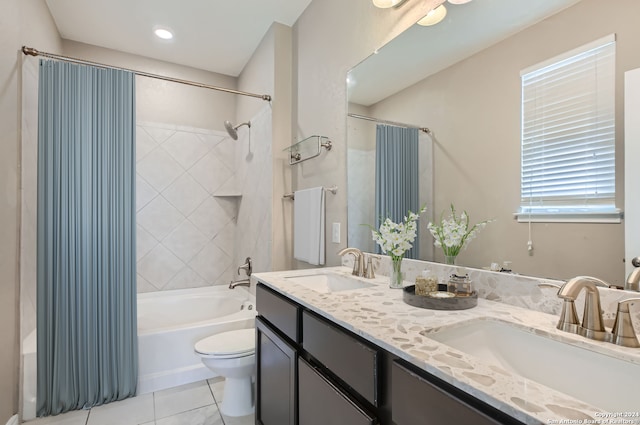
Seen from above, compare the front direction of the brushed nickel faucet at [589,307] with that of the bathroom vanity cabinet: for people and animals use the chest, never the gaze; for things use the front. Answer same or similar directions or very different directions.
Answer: same or similar directions

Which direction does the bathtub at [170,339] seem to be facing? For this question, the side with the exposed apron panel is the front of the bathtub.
toward the camera

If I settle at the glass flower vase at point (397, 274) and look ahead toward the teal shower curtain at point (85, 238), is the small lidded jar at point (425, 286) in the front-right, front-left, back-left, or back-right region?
back-left

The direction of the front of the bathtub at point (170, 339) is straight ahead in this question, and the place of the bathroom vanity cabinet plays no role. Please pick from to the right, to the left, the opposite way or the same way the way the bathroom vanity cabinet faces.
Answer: to the right

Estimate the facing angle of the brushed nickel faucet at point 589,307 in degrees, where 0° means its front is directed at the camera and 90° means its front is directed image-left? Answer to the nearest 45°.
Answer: approximately 45°

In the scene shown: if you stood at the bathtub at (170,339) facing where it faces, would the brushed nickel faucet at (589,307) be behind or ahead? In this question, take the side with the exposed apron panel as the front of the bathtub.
ahead

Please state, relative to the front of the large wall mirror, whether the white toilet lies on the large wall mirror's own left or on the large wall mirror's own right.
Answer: on the large wall mirror's own right

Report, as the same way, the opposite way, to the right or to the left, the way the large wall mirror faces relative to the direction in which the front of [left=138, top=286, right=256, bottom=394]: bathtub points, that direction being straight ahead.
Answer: to the right

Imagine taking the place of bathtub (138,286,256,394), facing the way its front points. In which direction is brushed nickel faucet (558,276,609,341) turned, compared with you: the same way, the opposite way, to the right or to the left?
to the right

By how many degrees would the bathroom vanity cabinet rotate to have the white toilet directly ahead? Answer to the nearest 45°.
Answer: approximately 90° to its right

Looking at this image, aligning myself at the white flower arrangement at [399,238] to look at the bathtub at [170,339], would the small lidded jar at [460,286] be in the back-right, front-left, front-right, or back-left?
back-left
